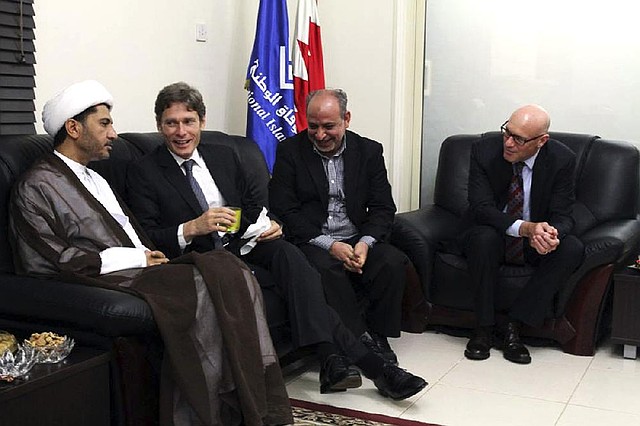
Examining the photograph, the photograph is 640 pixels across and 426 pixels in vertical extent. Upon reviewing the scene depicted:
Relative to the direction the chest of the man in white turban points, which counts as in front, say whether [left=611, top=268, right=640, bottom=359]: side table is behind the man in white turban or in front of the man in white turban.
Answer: in front

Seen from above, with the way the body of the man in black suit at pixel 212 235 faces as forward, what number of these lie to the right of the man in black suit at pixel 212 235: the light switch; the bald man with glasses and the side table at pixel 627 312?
0

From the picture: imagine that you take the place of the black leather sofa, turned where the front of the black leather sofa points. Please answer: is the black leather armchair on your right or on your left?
on your left

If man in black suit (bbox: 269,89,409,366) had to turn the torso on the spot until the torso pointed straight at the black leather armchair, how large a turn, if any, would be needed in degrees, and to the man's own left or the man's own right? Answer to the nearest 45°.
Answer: approximately 90° to the man's own left

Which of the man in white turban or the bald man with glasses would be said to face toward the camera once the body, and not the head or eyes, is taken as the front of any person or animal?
the bald man with glasses

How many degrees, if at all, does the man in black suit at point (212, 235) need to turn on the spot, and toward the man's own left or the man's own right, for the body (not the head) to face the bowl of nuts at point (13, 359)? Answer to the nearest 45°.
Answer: approximately 90° to the man's own right

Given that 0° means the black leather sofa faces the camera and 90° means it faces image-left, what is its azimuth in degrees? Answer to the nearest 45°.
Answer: approximately 315°

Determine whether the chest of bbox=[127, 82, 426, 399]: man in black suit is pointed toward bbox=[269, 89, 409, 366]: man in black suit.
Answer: no

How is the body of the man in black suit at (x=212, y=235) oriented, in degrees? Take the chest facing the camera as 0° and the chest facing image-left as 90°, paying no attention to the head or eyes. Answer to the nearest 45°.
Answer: approximately 315°

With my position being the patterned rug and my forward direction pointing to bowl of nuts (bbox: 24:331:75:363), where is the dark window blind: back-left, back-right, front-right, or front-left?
front-right

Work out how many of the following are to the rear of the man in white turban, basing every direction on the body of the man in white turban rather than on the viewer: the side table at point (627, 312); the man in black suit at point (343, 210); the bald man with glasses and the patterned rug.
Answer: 0

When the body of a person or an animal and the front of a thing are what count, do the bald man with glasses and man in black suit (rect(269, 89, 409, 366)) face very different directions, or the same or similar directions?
same or similar directions

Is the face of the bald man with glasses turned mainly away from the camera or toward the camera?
toward the camera

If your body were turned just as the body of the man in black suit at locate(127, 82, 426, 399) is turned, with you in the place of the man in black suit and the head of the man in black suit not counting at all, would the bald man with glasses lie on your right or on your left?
on your left

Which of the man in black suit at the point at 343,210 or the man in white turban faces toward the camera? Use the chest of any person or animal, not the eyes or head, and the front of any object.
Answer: the man in black suit

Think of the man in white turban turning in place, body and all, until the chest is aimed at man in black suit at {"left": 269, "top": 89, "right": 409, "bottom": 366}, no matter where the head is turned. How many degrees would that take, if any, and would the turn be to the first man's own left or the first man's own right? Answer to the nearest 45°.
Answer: approximately 45° to the first man's own left

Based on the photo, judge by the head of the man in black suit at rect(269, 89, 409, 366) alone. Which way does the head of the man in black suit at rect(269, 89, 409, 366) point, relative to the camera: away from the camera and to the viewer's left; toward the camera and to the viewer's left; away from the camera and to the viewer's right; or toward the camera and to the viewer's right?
toward the camera and to the viewer's left

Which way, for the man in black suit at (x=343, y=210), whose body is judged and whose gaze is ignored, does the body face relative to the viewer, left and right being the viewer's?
facing the viewer

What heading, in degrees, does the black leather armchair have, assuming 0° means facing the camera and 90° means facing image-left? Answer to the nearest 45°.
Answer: approximately 45°

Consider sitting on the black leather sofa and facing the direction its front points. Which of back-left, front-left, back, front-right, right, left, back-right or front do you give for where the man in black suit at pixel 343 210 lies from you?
left
